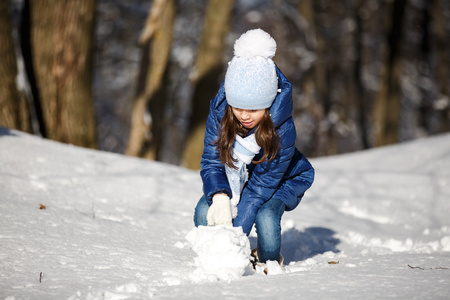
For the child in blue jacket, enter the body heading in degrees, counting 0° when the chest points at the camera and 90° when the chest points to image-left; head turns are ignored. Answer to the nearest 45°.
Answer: approximately 45°
